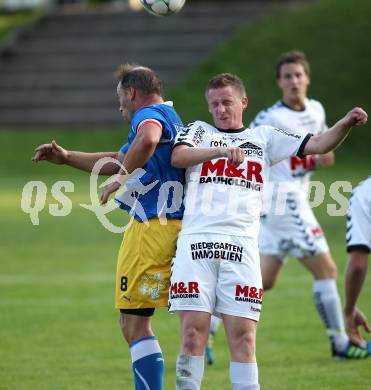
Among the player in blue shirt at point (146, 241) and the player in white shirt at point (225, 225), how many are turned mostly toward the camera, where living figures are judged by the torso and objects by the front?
1

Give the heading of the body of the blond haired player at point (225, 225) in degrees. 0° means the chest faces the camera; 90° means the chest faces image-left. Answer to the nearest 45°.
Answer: approximately 0°

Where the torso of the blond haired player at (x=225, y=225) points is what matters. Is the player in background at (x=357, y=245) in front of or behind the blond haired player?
behind

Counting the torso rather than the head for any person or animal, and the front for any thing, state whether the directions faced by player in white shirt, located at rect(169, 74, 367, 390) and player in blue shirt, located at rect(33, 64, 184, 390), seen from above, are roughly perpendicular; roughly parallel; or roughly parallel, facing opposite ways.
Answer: roughly perpendicular
